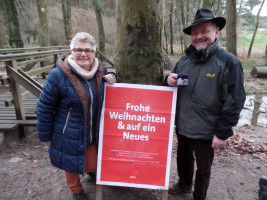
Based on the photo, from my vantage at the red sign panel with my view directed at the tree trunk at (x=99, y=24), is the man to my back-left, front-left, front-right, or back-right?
front-right

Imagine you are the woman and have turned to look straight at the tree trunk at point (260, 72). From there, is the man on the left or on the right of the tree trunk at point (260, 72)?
right

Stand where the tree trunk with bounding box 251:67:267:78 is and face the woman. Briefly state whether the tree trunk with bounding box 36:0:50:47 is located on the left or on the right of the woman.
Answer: right

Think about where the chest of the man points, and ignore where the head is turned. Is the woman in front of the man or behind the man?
in front

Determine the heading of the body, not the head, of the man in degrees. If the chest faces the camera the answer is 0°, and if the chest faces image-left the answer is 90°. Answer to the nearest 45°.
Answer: approximately 45°

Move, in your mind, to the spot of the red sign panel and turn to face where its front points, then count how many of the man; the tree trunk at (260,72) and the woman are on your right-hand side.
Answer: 1

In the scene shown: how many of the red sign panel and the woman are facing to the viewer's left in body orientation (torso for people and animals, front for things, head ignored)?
0

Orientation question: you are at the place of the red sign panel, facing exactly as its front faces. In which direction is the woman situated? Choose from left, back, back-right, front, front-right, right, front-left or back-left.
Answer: right

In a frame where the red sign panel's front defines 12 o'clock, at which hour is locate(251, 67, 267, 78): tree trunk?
The tree trunk is roughly at 7 o'clock from the red sign panel.

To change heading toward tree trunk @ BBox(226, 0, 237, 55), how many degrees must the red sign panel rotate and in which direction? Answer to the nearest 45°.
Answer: approximately 135° to its left

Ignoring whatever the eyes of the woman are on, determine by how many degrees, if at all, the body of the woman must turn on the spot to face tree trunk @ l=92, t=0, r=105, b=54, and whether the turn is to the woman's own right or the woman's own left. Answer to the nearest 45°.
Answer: approximately 135° to the woman's own left

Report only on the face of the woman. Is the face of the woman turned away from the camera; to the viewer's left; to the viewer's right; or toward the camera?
toward the camera

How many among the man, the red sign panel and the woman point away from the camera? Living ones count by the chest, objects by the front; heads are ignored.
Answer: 0

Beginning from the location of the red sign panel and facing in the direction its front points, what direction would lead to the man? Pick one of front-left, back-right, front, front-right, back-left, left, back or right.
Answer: left

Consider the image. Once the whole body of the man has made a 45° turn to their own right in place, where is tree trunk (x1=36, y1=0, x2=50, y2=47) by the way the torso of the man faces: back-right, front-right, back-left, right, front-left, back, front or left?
front-right

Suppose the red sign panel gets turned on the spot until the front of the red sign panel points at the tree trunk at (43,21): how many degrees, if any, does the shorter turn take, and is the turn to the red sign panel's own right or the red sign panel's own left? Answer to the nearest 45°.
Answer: approximately 135° to the red sign panel's own right

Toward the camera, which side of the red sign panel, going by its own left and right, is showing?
front

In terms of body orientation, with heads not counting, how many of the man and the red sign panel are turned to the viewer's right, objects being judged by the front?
0

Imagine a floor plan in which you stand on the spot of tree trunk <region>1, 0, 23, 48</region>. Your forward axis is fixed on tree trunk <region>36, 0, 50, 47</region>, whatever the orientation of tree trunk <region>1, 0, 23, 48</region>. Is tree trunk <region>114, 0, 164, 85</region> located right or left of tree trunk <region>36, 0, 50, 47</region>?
right
